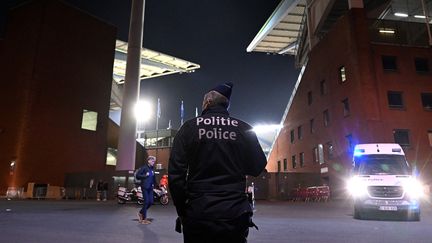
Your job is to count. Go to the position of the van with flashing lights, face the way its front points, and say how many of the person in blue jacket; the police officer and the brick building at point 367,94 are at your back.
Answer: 1

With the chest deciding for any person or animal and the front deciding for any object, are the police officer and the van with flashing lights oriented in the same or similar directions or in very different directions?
very different directions

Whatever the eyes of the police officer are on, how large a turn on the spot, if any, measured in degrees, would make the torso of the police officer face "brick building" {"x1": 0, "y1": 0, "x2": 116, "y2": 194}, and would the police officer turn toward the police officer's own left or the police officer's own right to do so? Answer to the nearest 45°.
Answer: approximately 45° to the police officer's own left

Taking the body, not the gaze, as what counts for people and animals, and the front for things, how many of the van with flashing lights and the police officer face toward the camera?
1

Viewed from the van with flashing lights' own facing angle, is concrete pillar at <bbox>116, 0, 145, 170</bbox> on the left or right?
on its right

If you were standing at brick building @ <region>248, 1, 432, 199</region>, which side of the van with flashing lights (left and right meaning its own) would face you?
back

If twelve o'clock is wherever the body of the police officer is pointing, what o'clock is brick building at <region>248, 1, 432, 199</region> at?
The brick building is roughly at 1 o'clock from the police officer.

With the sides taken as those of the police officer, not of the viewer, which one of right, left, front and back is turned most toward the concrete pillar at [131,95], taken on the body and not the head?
front

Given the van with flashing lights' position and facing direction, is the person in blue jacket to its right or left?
on its right

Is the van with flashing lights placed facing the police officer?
yes

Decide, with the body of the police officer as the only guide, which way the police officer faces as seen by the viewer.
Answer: away from the camera

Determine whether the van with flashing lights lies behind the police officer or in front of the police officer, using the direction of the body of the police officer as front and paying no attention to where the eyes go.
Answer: in front

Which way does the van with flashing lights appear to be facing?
toward the camera
